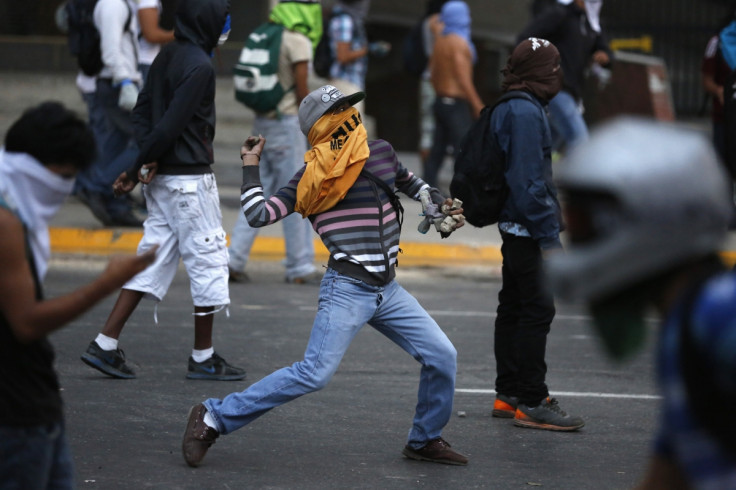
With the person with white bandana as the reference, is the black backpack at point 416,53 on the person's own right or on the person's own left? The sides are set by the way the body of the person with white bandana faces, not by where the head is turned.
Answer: on the person's own left

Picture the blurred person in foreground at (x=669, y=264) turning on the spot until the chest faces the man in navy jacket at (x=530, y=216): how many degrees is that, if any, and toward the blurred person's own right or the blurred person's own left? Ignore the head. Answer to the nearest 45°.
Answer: approximately 90° to the blurred person's own right

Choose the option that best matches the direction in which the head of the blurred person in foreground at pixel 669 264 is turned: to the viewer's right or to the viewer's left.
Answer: to the viewer's left

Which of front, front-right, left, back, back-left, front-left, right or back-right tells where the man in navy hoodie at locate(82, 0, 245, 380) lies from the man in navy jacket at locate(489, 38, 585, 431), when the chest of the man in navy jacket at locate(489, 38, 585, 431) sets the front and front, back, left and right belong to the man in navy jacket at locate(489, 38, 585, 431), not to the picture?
back

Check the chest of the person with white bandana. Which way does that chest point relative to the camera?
to the viewer's right

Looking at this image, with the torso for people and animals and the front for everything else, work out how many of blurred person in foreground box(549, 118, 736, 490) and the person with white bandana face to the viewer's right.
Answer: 1

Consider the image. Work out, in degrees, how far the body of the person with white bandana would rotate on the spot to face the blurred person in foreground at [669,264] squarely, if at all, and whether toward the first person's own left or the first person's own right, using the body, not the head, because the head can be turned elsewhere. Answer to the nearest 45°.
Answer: approximately 45° to the first person's own right

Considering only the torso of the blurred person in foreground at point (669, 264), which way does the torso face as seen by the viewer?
to the viewer's left

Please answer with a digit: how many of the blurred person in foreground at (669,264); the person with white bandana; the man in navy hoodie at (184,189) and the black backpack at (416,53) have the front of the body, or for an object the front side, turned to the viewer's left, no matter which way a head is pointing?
2
